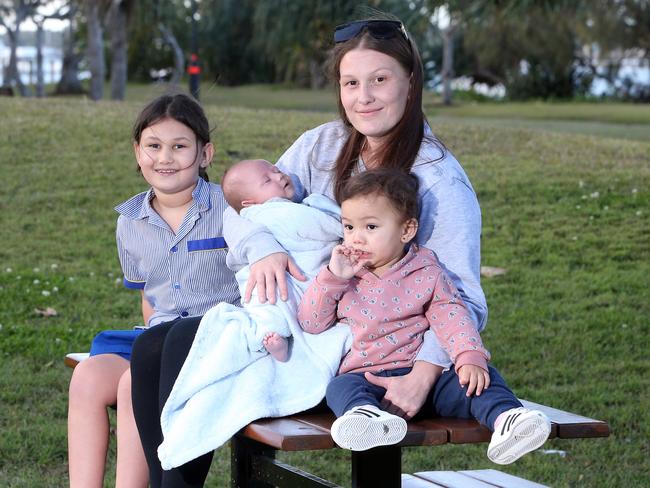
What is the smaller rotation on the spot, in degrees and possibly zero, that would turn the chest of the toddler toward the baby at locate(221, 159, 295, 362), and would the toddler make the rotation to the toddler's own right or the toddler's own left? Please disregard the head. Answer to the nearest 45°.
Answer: approximately 135° to the toddler's own right

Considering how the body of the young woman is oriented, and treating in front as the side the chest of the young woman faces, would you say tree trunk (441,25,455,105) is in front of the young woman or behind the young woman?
behind

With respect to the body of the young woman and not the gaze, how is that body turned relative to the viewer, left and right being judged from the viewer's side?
facing the viewer and to the left of the viewer

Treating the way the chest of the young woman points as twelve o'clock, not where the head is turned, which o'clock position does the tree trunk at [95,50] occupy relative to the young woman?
The tree trunk is roughly at 4 o'clock from the young woman.

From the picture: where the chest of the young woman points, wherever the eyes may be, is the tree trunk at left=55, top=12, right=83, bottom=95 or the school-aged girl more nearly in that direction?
the school-aged girl

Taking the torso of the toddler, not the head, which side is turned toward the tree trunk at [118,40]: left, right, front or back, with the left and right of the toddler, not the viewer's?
back

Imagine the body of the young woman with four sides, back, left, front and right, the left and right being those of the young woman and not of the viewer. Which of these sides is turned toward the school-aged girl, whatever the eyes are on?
right

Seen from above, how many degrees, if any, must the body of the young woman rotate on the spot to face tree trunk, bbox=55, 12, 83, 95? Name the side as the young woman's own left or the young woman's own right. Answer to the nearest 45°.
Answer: approximately 135° to the young woman's own right

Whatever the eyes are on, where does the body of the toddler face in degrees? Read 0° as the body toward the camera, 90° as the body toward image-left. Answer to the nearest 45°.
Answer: approximately 0°

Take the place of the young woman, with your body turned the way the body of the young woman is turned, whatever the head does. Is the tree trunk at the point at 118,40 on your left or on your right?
on your right
